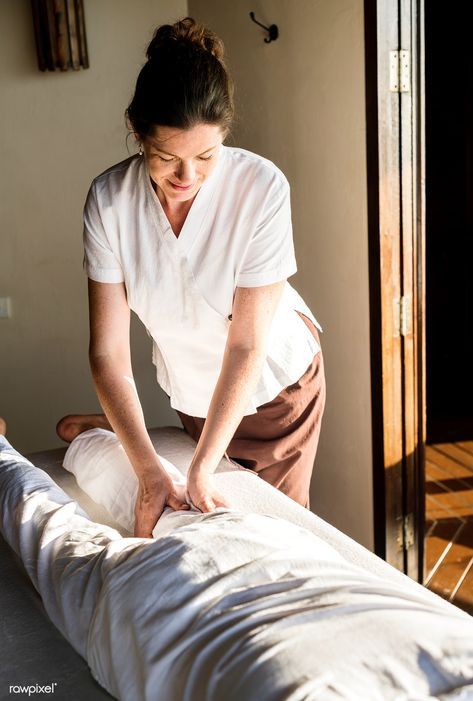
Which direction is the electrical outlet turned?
toward the camera

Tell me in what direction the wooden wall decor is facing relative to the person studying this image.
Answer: facing the viewer

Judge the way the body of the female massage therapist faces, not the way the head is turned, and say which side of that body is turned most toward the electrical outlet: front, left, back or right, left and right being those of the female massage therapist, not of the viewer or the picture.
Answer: right

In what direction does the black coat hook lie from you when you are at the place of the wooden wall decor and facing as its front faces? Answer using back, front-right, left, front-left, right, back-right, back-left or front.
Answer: front-left

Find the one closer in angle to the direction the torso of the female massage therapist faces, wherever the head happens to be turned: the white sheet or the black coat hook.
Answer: the white sheet

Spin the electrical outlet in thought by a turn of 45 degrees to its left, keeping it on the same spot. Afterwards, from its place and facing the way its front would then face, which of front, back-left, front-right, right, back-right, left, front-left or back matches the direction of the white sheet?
front-right

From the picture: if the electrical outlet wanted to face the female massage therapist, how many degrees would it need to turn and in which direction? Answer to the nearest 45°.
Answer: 0° — it already faces them

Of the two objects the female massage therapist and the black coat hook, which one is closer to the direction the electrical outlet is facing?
the female massage therapist

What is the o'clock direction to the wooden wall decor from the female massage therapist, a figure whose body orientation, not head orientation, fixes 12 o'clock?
The wooden wall decor is roughly at 4 o'clock from the female massage therapist.

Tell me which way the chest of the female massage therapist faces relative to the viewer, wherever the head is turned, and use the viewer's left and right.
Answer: facing the viewer and to the left of the viewer

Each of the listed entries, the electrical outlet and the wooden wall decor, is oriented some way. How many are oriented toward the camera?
2

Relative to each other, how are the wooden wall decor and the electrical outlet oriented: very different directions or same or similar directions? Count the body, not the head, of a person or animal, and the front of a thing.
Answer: same or similar directions

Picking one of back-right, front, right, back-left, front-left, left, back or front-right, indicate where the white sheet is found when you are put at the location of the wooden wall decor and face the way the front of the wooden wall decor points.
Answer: front
